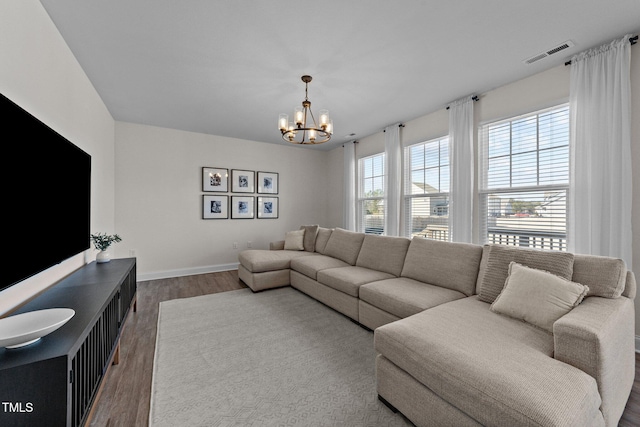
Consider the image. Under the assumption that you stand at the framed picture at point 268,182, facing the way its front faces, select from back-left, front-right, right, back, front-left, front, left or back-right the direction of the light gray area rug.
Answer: front

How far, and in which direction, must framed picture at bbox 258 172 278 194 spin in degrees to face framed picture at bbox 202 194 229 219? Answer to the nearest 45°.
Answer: approximately 90° to its right

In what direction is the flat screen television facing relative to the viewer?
to the viewer's right

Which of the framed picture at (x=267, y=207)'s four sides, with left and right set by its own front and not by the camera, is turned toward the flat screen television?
front

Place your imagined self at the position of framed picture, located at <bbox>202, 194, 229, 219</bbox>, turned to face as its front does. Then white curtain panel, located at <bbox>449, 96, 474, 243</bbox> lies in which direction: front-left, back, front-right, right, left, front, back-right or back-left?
front-left

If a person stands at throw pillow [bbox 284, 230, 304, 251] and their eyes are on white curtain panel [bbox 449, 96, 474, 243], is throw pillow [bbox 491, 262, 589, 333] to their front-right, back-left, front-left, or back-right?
front-right

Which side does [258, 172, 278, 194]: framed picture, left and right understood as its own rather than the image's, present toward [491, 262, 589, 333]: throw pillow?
front

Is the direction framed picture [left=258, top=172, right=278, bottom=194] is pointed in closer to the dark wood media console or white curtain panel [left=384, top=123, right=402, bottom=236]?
the dark wood media console

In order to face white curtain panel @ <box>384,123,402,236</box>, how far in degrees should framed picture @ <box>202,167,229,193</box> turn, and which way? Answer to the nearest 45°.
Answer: approximately 45° to its left

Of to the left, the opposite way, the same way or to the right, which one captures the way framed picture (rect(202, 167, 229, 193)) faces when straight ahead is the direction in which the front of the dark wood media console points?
to the right

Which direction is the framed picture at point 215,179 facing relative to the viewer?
toward the camera

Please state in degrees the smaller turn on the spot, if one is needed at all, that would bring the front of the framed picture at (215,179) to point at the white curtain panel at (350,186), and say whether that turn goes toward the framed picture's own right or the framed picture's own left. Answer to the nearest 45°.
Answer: approximately 90° to the framed picture's own left

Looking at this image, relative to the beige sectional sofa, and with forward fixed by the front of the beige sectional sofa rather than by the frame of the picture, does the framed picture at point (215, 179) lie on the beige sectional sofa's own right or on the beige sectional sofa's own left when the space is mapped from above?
on the beige sectional sofa's own right

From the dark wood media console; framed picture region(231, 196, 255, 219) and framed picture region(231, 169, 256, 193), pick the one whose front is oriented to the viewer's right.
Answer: the dark wood media console

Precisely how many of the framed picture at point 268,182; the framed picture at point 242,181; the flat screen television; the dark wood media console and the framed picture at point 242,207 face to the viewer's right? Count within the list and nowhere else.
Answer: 2

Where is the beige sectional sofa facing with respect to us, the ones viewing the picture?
facing the viewer and to the left of the viewer

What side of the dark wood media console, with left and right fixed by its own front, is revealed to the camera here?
right

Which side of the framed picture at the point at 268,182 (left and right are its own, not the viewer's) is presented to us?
front

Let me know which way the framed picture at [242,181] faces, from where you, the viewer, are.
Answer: facing the viewer
